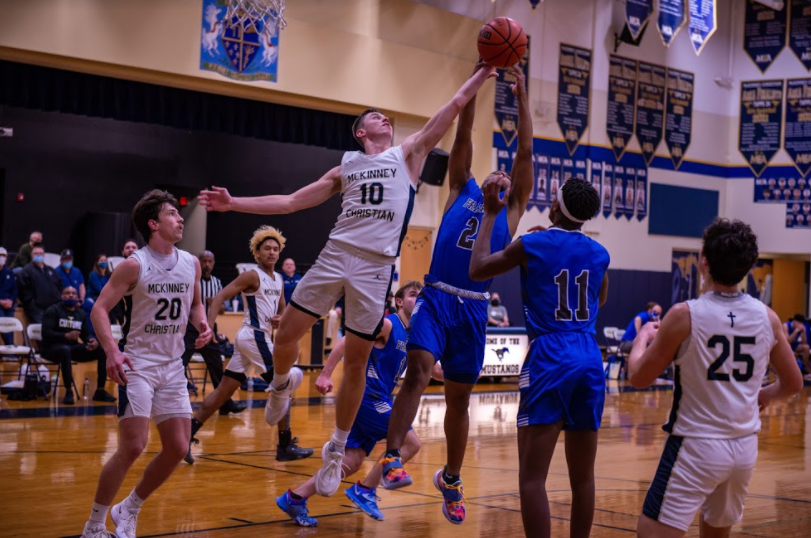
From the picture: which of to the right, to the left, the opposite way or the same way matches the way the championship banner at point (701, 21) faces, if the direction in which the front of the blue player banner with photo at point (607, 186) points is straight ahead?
the same way

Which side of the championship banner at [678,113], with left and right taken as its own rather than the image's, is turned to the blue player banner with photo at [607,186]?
right

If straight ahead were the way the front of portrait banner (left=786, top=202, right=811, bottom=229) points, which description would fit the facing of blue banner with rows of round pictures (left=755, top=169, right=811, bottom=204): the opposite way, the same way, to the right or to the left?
the same way

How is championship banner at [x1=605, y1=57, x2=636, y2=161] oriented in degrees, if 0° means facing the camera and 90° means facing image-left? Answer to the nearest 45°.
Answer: approximately 0°

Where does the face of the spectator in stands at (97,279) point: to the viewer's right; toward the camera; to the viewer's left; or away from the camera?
toward the camera

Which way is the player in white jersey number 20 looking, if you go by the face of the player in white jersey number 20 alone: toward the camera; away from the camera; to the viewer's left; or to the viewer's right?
to the viewer's right

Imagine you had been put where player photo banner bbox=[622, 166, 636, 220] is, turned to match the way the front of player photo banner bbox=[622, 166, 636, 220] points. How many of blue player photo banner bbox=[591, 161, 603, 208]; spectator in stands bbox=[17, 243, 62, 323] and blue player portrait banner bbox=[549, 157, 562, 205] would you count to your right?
3

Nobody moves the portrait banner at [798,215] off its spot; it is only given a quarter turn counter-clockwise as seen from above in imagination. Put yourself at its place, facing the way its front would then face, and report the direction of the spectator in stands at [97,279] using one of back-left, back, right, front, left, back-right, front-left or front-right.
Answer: back-right

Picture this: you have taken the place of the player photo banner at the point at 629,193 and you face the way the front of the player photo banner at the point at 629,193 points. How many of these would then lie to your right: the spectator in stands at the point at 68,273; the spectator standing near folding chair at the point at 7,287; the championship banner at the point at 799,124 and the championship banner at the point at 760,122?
2

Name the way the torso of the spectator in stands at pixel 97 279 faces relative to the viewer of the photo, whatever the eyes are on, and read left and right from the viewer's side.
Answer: facing the viewer and to the right of the viewer

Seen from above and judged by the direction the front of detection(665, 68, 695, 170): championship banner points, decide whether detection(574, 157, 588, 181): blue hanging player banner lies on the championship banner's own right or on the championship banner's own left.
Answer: on the championship banner's own right

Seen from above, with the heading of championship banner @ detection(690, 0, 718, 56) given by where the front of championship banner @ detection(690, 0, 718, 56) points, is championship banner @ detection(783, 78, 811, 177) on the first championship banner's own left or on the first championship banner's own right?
on the first championship banner's own left

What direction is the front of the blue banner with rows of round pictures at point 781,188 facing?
toward the camera

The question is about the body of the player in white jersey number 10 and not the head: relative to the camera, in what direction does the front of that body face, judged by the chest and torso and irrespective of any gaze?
toward the camera

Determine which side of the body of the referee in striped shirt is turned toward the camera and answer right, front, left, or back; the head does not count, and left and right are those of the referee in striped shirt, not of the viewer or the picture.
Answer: front

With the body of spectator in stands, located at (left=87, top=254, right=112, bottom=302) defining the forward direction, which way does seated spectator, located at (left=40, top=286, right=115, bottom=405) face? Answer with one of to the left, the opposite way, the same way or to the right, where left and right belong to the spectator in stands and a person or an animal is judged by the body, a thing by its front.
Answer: the same way
